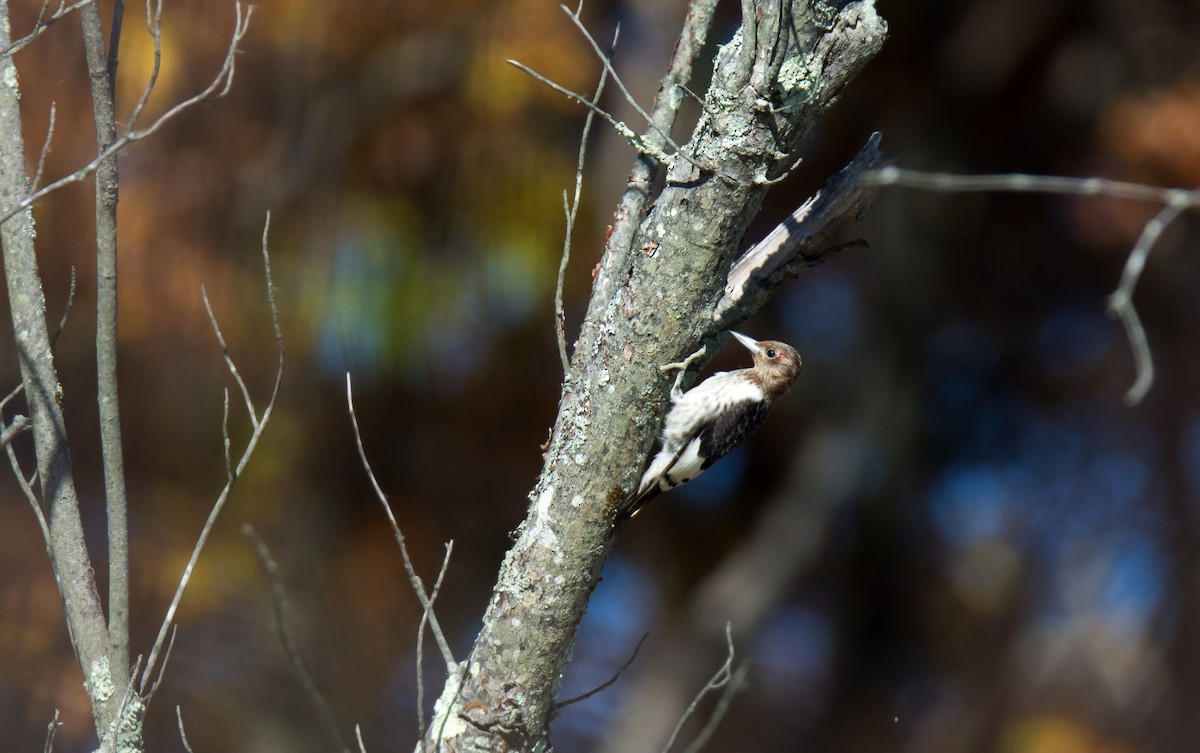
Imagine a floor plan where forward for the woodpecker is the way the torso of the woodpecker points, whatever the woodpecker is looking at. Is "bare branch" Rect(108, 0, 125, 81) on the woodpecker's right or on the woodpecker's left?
on the woodpecker's left

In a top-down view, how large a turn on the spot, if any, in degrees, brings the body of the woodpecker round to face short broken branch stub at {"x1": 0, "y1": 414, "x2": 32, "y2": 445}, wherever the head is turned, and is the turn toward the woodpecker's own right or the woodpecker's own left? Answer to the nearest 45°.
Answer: approximately 45° to the woodpecker's own left

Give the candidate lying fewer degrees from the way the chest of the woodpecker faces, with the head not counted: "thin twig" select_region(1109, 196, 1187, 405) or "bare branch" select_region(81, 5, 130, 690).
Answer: the bare branch

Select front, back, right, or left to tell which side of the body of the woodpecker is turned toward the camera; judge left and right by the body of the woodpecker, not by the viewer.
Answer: left

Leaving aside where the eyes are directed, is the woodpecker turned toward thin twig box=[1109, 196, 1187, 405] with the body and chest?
no

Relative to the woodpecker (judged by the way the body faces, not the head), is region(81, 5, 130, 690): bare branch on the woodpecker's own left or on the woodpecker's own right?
on the woodpecker's own left

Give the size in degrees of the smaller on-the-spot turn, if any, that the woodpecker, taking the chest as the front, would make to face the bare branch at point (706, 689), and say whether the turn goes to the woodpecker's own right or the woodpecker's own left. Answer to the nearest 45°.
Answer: approximately 90° to the woodpecker's own left
